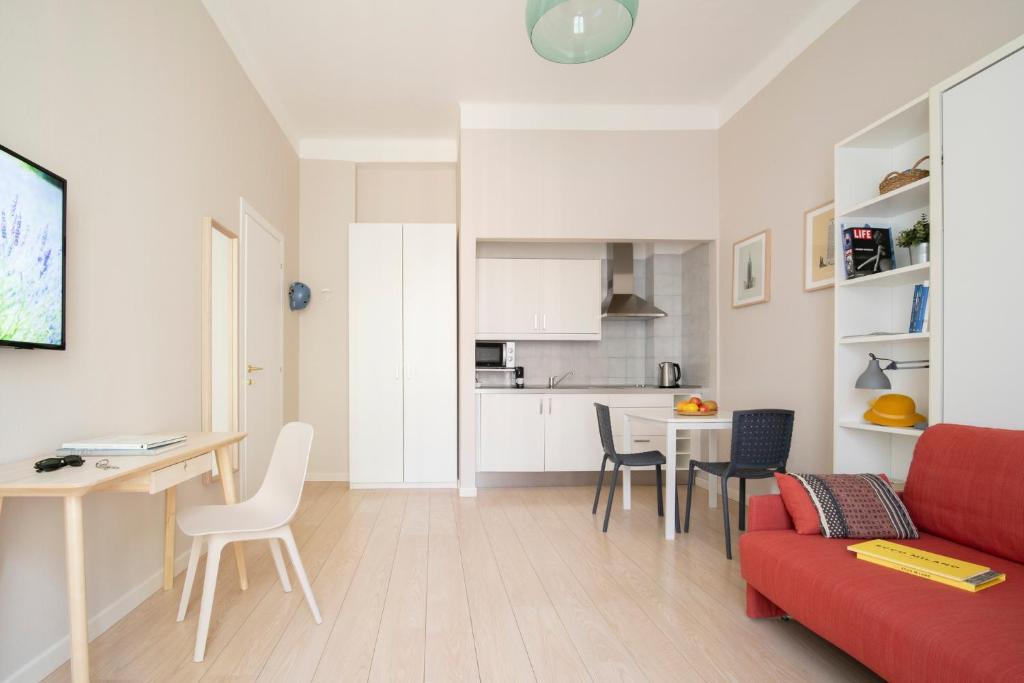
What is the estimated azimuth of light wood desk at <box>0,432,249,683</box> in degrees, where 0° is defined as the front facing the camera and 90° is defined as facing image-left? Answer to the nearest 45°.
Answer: approximately 315°

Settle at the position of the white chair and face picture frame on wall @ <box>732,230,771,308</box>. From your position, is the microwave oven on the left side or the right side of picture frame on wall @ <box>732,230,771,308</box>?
left

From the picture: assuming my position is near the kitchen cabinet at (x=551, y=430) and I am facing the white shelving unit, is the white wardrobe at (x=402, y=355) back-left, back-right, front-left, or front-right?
back-right

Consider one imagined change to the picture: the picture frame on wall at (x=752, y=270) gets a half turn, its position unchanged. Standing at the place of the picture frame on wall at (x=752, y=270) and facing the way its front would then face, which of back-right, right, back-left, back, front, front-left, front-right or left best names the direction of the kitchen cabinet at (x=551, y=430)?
back-left

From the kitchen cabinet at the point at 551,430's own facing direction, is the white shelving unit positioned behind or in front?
in front

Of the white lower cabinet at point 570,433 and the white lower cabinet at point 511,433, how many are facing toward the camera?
2

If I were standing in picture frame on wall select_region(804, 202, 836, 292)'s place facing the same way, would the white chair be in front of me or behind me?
in front

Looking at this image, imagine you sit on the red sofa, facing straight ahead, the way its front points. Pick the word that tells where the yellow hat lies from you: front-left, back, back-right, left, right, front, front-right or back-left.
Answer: back-right

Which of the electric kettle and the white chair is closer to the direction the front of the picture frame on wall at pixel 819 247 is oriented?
the white chair

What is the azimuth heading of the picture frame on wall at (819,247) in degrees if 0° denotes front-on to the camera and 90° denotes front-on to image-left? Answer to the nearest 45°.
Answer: approximately 45°

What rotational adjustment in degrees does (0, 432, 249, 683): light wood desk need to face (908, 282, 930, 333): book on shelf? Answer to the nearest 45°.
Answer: approximately 45° to its left

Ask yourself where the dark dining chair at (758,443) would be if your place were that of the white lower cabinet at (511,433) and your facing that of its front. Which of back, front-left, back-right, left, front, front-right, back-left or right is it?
front-left

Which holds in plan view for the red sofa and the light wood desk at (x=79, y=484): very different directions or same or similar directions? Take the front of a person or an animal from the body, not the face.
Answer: very different directions
